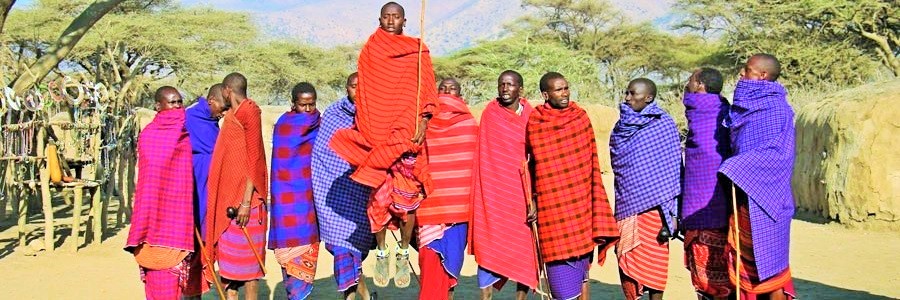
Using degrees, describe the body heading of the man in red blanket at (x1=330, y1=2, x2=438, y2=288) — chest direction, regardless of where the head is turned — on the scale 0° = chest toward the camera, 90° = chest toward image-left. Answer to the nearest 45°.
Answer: approximately 0°

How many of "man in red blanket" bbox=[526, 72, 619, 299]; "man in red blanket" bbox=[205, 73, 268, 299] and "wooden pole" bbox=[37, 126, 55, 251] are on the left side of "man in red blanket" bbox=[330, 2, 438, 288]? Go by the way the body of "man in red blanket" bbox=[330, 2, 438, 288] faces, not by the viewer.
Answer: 1

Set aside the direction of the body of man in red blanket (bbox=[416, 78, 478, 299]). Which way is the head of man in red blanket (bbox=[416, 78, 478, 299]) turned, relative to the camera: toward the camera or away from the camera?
toward the camera

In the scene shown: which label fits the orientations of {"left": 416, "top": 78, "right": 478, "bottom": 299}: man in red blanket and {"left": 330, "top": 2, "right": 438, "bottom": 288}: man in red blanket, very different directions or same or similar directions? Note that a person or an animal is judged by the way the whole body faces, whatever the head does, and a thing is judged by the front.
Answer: same or similar directions

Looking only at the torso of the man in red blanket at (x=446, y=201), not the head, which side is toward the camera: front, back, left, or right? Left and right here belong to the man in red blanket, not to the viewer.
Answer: front

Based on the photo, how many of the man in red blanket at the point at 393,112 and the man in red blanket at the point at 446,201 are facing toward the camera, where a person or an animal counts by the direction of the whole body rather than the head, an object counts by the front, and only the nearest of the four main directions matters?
2

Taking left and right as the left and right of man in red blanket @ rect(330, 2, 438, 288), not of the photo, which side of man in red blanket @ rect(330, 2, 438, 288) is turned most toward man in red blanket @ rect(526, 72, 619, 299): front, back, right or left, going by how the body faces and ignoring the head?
left

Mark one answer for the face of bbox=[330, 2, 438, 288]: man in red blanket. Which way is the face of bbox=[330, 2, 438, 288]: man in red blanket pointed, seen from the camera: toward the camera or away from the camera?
toward the camera

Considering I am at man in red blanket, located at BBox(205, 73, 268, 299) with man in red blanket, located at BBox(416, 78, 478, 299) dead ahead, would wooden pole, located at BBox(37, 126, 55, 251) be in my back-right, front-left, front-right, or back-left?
back-left
